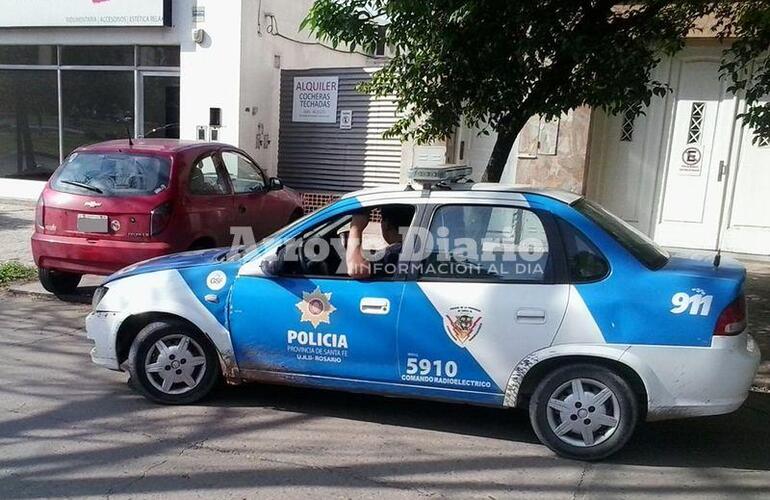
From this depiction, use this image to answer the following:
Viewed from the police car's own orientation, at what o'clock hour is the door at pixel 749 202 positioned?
The door is roughly at 4 o'clock from the police car.

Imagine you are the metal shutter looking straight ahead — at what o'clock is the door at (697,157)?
The door is roughly at 10 o'clock from the metal shutter.

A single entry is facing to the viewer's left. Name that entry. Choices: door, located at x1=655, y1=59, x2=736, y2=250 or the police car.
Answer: the police car

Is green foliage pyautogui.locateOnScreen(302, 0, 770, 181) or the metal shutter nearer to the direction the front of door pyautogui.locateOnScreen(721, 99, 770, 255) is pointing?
the green foliage

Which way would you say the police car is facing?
to the viewer's left

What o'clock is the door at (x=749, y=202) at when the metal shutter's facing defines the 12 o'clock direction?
The door is roughly at 10 o'clock from the metal shutter.

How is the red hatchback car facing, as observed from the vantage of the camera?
facing away from the viewer and to the right of the viewer

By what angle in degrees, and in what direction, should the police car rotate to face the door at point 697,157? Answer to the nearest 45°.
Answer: approximately 135° to its right

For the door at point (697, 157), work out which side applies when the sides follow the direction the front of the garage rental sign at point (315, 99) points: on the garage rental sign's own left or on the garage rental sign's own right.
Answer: on the garage rental sign's own left

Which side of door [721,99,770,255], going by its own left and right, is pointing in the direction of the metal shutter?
right

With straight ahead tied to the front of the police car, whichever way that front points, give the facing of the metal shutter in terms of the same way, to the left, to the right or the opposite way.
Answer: to the left

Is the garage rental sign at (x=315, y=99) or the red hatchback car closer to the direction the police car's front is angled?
the red hatchback car

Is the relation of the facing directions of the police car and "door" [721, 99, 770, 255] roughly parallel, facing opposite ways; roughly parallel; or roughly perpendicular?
roughly perpendicular

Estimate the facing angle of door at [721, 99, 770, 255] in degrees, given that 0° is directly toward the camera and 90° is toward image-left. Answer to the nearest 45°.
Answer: approximately 0°
